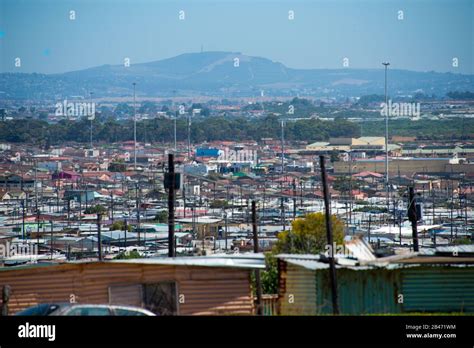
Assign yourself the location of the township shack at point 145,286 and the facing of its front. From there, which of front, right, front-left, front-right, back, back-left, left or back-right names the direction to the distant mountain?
back

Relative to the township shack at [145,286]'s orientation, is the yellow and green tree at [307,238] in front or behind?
behind

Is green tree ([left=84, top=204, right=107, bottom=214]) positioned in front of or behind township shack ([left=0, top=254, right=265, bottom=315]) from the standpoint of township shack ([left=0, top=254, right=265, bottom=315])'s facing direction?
behind

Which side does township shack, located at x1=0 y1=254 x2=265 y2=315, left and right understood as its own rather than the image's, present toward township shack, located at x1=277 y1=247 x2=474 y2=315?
left

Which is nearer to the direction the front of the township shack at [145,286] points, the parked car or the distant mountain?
the parked car

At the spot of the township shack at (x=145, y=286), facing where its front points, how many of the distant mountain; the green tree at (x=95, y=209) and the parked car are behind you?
2

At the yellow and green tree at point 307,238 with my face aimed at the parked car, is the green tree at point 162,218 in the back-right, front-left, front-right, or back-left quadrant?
back-right

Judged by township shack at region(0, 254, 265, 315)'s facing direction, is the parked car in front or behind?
in front

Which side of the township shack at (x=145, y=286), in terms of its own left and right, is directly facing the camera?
front

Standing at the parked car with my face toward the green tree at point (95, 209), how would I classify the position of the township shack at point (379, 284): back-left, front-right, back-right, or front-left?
front-right

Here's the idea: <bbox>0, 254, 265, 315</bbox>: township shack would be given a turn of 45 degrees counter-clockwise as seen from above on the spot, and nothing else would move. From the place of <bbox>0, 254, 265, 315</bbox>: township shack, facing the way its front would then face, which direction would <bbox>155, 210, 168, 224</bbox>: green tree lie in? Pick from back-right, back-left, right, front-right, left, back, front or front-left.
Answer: back-left
